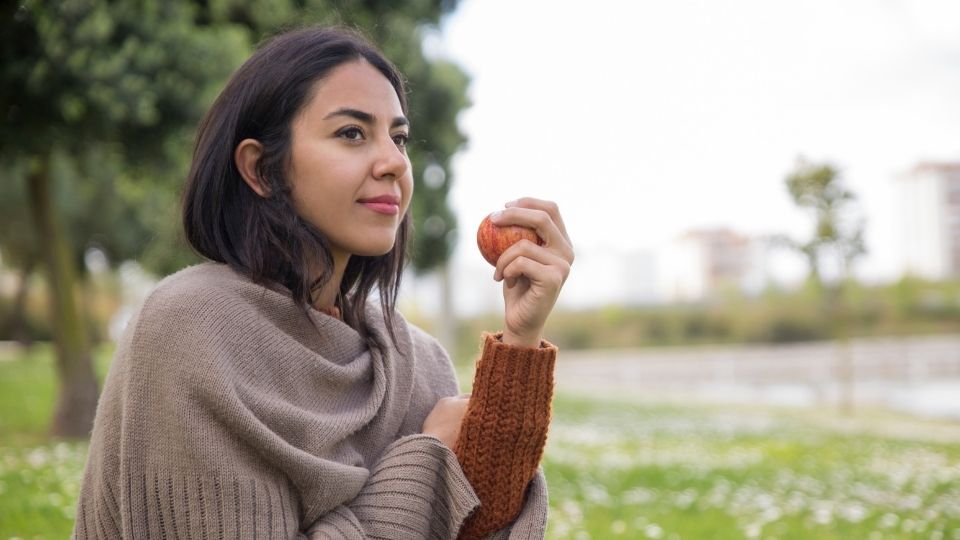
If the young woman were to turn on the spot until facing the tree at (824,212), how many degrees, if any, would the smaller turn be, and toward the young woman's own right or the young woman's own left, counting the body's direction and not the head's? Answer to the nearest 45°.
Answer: approximately 90° to the young woman's own left

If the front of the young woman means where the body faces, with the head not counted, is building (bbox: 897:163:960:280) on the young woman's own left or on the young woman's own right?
on the young woman's own left

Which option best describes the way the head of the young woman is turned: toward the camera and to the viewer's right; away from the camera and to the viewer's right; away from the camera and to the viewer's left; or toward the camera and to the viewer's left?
toward the camera and to the viewer's right

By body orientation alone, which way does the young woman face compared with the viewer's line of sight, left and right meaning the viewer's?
facing the viewer and to the right of the viewer

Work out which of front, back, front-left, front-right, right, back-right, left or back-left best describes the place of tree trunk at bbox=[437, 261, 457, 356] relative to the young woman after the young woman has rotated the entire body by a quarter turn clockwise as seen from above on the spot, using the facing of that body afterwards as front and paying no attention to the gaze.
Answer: back-right

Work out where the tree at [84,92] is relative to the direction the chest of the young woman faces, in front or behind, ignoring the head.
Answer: behind
